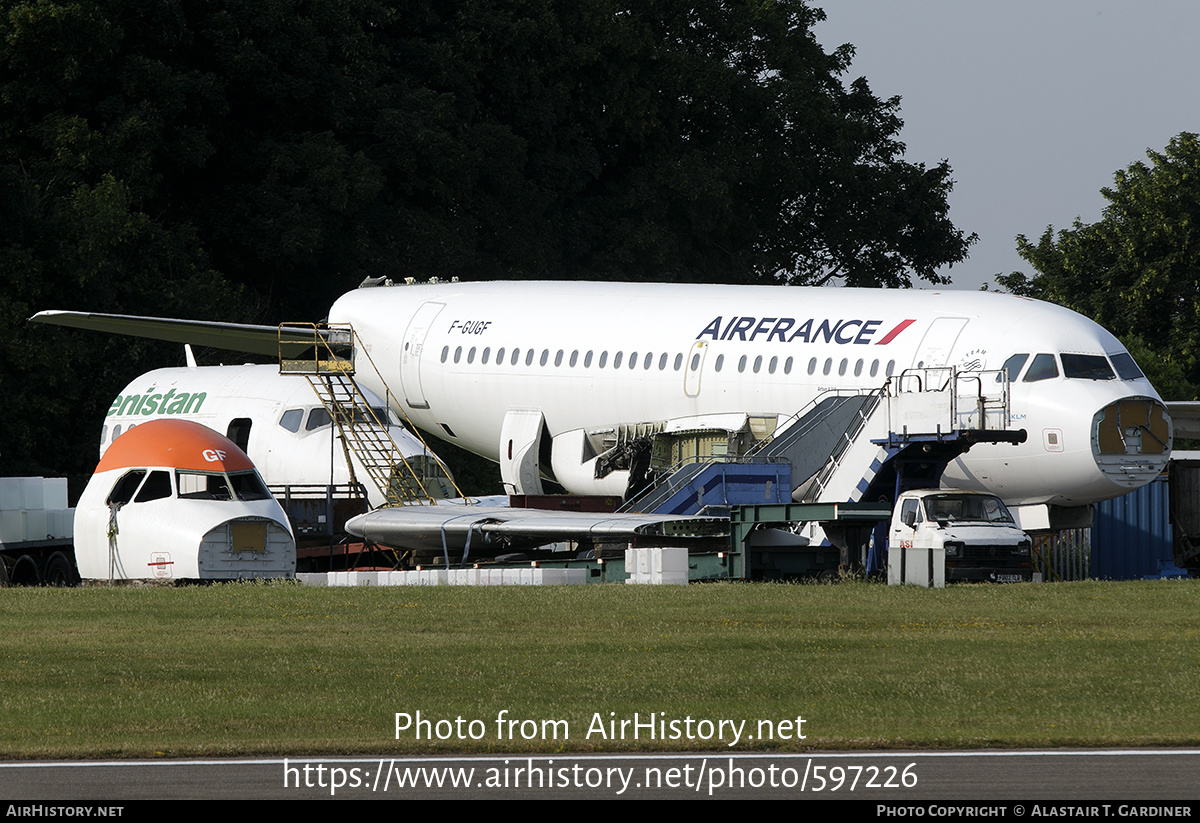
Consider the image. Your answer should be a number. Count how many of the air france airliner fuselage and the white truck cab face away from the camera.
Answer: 0

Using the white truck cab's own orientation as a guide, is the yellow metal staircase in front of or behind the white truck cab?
behind

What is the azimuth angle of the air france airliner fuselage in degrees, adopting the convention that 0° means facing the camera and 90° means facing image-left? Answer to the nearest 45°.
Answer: approximately 315°

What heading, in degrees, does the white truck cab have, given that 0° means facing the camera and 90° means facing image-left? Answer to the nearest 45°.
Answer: approximately 315°

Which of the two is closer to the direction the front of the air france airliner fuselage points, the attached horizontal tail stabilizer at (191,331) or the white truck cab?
the white truck cab

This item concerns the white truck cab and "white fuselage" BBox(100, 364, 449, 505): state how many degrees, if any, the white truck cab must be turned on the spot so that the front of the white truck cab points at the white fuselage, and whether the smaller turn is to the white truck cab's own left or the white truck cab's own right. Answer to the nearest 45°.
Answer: approximately 135° to the white truck cab's own right

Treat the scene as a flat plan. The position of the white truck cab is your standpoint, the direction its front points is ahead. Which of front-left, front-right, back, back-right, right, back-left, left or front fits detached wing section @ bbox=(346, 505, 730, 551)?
back-right

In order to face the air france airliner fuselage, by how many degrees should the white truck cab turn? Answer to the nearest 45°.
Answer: approximately 180°

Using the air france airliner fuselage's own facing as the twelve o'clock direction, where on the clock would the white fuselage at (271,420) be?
The white fuselage is roughly at 5 o'clock from the air france airliner fuselage.
